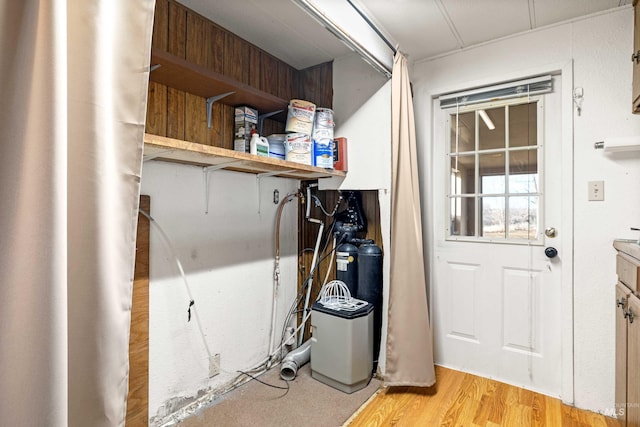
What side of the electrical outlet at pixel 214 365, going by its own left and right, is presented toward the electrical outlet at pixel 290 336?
left

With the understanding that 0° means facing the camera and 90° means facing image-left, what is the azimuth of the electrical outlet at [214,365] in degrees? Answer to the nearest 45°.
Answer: approximately 315°

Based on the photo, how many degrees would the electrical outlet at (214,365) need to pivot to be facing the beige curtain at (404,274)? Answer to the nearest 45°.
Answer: approximately 45° to its left

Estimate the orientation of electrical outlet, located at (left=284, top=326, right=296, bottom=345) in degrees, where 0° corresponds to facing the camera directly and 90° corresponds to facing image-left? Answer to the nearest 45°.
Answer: approximately 315°

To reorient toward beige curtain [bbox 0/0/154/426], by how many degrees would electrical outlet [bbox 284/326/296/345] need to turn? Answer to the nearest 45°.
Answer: approximately 45° to its right

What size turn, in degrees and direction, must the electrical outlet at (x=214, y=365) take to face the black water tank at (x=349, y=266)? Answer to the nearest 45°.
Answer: approximately 45° to its left
